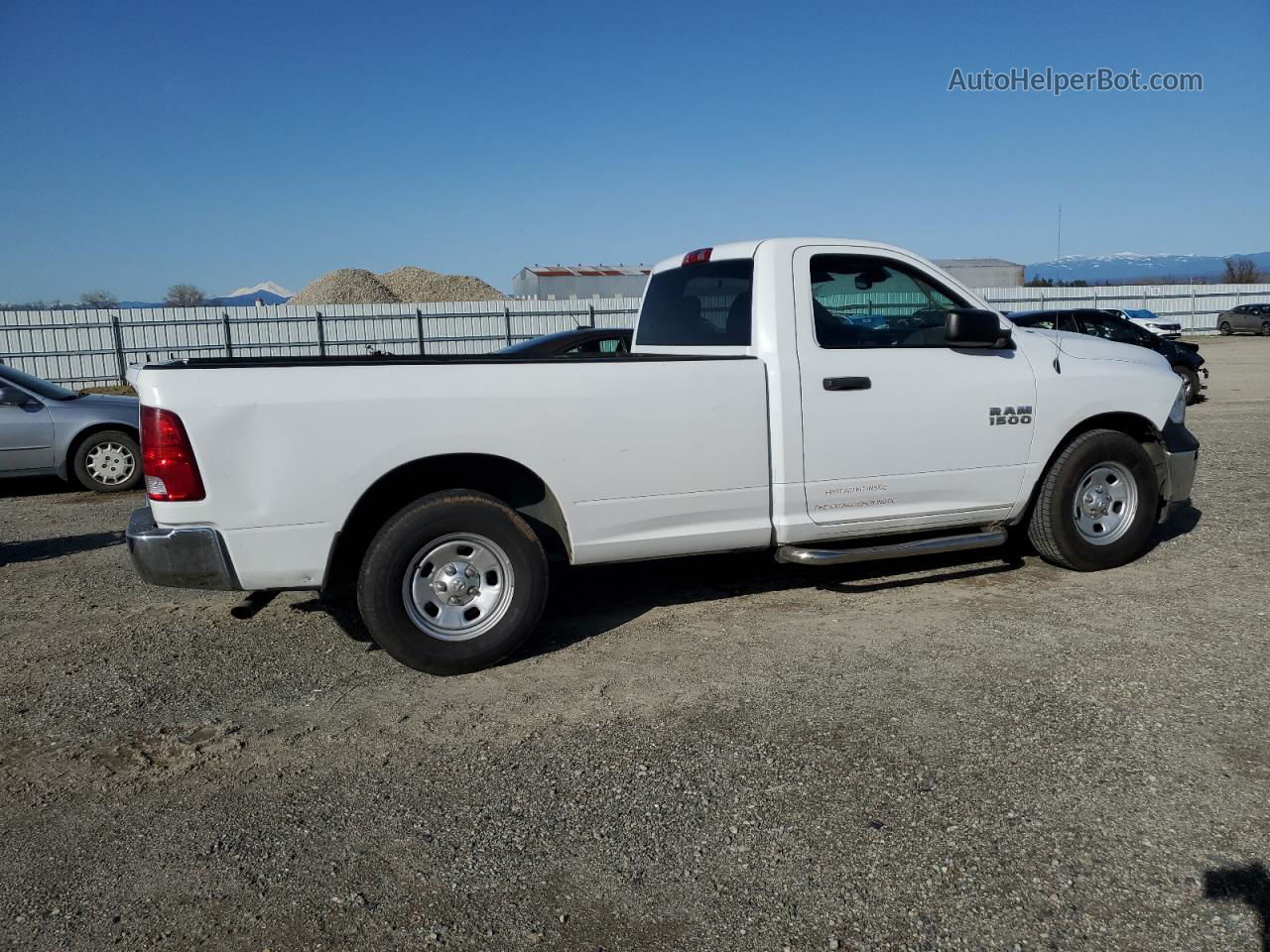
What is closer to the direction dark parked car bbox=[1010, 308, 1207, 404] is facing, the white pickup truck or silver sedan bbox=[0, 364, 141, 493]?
the white pickup truck

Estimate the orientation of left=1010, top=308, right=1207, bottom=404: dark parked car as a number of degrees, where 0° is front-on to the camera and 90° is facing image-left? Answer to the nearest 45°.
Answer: approximately 315°

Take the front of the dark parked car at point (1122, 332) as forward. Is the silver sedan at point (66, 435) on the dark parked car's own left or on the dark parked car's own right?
on the dark parked car's own right

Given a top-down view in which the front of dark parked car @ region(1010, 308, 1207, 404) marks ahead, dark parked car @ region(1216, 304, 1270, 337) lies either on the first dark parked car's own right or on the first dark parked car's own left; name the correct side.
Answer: on the first dark parked car's own left
